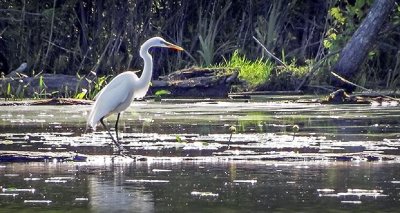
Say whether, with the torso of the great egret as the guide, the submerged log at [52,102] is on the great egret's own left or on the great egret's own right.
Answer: on the great egret's own left

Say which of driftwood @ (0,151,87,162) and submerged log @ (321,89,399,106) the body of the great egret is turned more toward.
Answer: the submerged log

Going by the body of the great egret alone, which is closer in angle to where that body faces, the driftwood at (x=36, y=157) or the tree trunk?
the tree trunk

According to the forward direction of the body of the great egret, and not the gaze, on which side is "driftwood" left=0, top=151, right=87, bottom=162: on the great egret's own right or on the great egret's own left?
on the great egret's own right

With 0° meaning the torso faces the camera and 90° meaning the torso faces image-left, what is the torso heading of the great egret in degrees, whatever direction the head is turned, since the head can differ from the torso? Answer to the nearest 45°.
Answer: approximately 270°

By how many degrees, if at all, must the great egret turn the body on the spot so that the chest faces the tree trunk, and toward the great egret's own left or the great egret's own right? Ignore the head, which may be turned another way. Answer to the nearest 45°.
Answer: approximately 45° to the great egret's own left

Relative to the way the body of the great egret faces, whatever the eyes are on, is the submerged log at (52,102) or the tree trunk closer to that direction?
the tree trunk

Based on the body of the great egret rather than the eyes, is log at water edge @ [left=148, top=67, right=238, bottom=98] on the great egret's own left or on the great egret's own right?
on the great egret's own left
